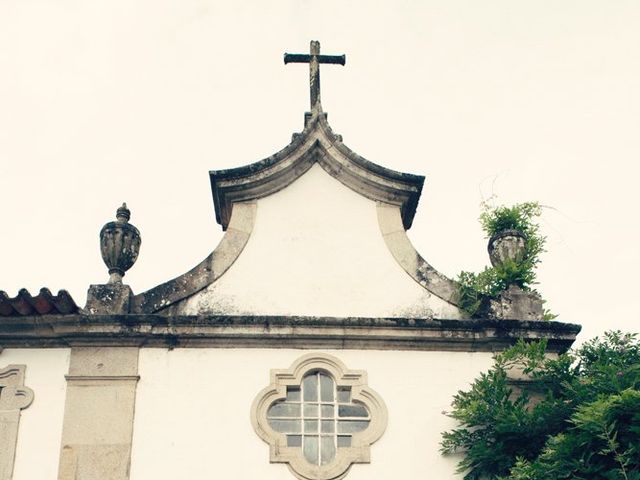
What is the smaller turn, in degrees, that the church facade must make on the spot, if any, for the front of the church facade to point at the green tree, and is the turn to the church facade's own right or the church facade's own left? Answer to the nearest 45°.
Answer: approximately 90° to the church facade's own left

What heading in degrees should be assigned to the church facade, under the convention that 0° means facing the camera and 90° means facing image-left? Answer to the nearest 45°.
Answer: approximately 0°
